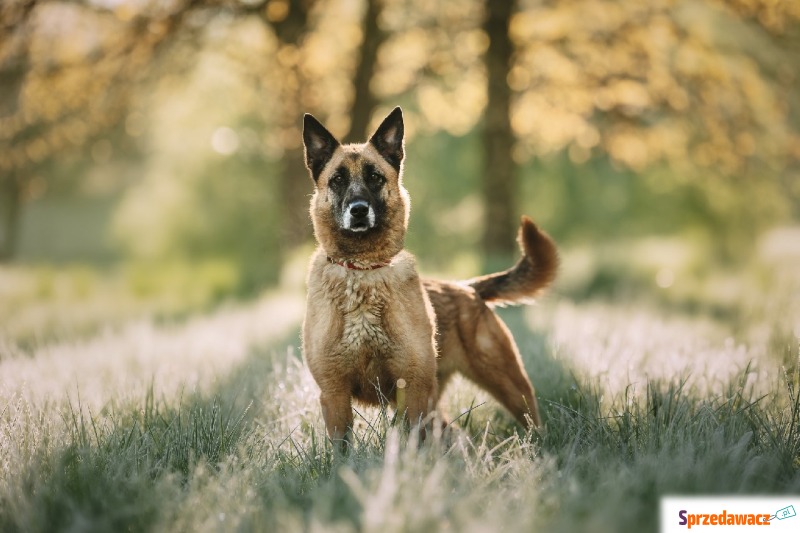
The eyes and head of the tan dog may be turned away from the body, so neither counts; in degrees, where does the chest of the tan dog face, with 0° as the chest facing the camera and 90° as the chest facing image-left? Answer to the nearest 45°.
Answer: approximately 45°

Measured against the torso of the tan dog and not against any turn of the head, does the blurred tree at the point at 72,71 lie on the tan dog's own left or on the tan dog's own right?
on the tan dog's own right

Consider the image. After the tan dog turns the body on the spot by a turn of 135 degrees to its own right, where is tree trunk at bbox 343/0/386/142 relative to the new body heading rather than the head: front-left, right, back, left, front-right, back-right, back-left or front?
front

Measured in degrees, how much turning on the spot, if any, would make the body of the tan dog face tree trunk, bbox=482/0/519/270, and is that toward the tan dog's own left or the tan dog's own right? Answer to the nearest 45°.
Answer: approximately 135° to the tan dog's own right

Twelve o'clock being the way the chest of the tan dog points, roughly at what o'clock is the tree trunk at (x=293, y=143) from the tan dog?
The tree trunk is roughly at 4 o'clock from the tan dog.
